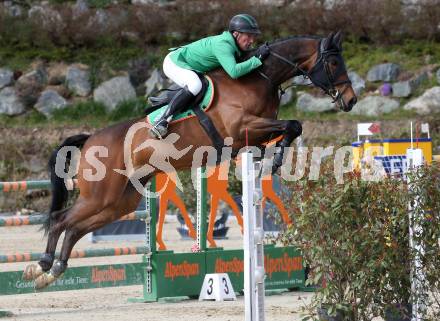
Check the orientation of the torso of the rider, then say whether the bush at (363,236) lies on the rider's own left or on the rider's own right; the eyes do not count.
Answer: on the rider's own right

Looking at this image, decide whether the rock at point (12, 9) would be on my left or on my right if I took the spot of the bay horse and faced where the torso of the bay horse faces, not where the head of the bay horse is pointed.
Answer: on my left

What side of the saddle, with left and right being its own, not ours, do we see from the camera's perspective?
right

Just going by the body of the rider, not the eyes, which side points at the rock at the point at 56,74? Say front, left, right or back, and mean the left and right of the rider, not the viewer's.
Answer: left

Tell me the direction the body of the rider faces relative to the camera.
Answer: to the viewer's right

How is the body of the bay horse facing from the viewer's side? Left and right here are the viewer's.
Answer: facing to the right of the viewer

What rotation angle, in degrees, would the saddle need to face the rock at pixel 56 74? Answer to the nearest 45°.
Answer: approximately 90° to its left

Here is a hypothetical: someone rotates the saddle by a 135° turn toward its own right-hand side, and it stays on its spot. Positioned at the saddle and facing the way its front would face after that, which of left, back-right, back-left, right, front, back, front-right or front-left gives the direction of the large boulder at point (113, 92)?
back-right

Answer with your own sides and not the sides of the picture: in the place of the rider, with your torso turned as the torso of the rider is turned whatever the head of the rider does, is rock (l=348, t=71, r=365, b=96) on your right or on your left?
on your left

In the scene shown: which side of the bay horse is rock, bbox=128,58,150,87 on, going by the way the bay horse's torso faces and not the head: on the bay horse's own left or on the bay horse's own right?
on the bay horse's own left

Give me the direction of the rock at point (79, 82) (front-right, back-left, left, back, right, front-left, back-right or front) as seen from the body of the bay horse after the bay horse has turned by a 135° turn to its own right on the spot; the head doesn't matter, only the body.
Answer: back-right

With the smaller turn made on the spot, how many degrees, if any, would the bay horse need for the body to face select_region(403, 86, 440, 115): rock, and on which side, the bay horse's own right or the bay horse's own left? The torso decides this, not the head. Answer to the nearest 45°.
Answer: approximately 90° to the bay horse's own left

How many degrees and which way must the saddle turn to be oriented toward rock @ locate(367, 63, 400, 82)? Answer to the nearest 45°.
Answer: approximately 90° to its left
